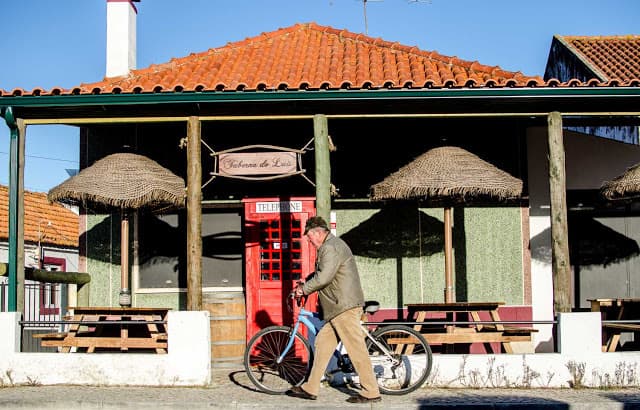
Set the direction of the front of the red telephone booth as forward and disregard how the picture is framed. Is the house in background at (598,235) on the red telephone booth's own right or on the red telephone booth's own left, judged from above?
on the red telephone booth's own left

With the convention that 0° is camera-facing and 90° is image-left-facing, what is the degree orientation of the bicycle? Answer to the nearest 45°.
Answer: approximately 90°

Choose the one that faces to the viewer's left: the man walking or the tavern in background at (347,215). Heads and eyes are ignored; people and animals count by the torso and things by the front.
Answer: the man walking

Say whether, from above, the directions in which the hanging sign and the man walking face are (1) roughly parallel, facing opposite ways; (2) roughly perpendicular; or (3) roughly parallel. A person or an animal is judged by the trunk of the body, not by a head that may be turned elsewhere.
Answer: roughly perpendicular

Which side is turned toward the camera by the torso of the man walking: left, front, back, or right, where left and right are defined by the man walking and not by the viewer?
left

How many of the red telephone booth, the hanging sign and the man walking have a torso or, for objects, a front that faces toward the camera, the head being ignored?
2

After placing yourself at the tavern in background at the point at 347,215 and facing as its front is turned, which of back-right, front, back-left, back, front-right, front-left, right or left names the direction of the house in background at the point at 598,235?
left

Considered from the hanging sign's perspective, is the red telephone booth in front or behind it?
behind

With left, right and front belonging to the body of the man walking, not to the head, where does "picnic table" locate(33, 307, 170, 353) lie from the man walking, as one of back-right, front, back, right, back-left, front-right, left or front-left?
front-right

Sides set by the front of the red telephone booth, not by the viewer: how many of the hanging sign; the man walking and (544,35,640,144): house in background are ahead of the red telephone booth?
2

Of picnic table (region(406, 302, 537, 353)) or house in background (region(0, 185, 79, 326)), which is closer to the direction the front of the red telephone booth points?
the picnic table
